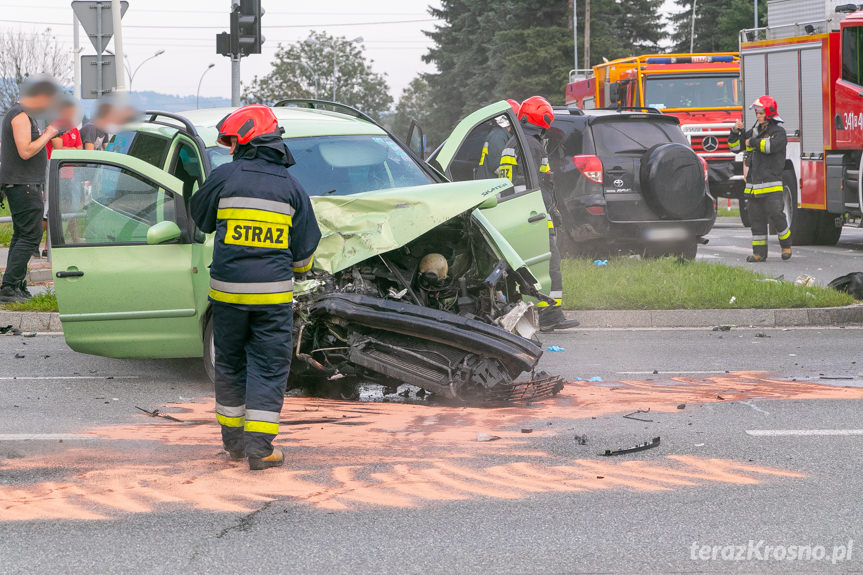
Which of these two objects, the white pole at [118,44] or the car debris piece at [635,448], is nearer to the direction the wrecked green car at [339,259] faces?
the car debris piece

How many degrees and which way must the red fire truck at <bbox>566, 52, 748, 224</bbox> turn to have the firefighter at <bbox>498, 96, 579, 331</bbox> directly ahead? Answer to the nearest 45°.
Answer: approximately 45° to its right

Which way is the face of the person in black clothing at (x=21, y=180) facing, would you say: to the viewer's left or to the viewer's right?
to the viewer's right

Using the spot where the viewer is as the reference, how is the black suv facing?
facing away from the viewer and to the left of the viewer

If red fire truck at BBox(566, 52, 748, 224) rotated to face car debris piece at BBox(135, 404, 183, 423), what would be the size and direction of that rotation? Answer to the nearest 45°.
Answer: approximately 45° to its right

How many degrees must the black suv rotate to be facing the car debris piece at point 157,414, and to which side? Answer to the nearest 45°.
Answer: approximately 135° to its left

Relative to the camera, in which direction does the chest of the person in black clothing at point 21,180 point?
to the viewer's right

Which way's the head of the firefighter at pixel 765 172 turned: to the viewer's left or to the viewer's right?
to the viewer's left

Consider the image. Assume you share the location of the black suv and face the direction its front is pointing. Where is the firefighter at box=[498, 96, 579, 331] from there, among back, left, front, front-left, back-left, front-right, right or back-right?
back-left

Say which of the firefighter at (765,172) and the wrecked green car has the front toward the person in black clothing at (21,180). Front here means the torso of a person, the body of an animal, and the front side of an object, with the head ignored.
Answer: the firefighter
